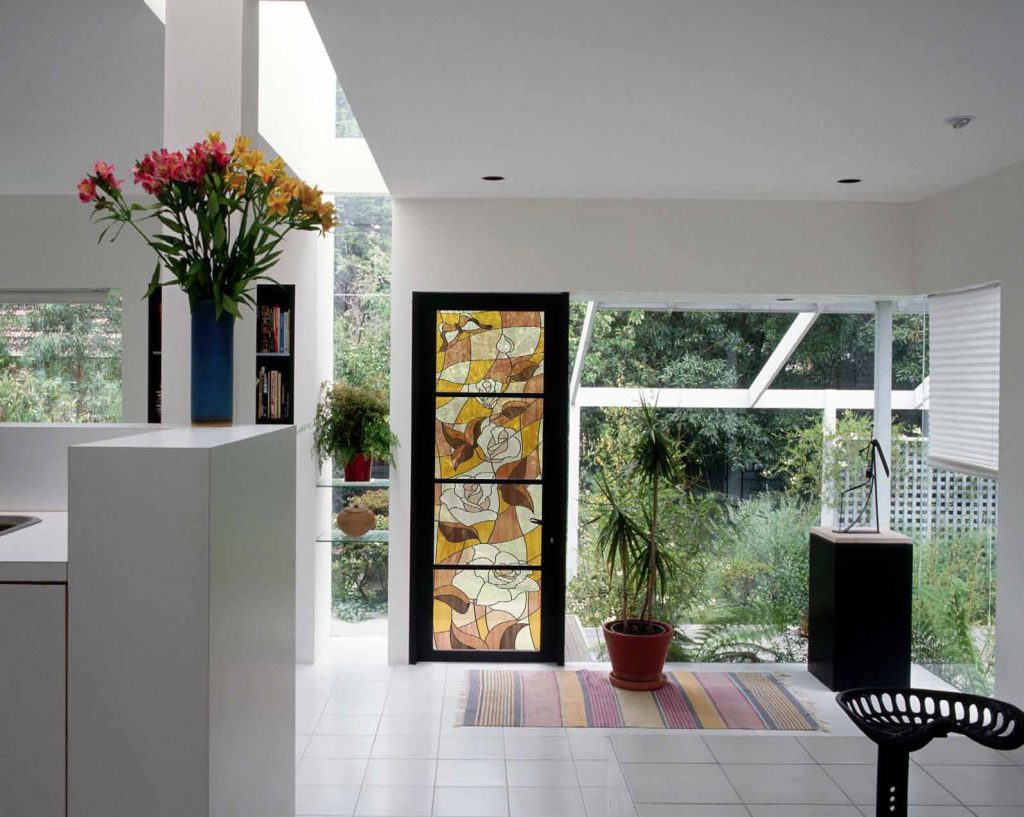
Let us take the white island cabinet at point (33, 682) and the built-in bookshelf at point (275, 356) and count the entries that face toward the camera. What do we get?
2

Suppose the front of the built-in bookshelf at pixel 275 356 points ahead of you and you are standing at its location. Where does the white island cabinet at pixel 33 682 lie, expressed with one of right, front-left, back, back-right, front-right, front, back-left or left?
front

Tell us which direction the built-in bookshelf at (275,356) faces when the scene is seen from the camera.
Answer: facing the viewer

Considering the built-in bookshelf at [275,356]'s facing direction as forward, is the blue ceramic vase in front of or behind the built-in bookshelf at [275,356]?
in front

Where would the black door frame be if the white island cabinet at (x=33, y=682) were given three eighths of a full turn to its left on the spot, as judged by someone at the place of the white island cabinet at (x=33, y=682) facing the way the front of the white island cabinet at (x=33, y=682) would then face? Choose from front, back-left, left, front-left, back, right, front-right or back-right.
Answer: front

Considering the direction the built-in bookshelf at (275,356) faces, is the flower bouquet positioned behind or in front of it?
in front

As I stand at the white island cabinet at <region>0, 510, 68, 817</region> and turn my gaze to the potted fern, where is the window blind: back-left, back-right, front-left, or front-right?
front-right

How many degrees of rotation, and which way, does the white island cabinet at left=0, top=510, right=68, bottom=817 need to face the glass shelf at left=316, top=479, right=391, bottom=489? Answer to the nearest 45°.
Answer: approximately 135° to its left

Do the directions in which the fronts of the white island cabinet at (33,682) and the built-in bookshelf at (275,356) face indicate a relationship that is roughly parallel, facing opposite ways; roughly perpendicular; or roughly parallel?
roughly parallel

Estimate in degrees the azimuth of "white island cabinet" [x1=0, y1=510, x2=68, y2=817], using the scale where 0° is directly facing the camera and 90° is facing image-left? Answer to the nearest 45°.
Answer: approximately 0°

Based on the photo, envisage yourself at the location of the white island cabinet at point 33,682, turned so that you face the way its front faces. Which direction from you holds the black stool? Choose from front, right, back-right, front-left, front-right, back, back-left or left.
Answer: left

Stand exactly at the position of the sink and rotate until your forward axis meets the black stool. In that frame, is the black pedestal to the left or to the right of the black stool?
left
